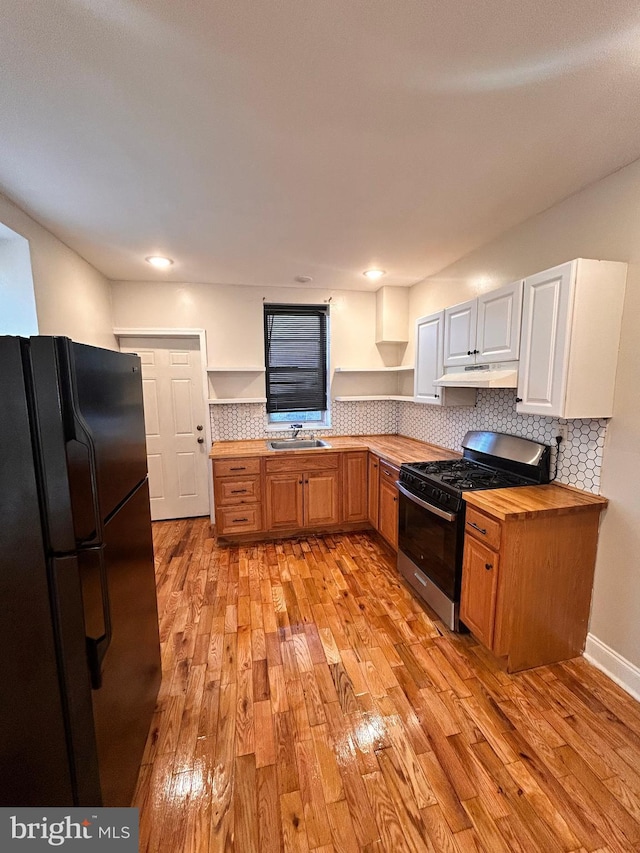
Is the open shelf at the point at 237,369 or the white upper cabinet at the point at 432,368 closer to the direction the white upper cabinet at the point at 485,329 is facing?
the open shelf

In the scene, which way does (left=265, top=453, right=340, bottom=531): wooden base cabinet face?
toward the camera

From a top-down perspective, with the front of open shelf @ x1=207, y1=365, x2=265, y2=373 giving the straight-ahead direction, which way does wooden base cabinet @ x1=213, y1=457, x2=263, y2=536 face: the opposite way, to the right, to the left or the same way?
the same way

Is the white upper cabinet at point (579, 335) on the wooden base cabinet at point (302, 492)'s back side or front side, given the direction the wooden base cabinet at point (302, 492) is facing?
on the front side

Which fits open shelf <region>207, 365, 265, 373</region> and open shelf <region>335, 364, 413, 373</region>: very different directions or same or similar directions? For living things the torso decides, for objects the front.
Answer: same or similar directions

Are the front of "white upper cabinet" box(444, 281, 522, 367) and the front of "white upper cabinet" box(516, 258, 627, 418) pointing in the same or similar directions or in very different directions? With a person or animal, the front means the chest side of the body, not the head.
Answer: same or similar directions

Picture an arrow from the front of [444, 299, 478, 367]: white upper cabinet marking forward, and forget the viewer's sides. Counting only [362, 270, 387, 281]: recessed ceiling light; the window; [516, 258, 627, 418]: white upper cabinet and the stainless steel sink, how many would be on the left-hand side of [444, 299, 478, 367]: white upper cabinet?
1

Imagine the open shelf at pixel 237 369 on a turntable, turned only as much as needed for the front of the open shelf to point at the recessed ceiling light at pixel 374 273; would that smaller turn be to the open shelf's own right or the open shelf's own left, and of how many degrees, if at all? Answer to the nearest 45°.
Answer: approximately 45° to the open shelf's own left

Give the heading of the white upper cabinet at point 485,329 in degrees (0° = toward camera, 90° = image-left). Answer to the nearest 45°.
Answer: approximately 45°

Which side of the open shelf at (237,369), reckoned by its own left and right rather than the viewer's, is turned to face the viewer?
front

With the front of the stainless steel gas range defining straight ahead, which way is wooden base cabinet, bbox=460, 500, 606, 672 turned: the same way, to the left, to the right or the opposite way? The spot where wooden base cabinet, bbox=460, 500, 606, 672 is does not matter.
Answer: the same way

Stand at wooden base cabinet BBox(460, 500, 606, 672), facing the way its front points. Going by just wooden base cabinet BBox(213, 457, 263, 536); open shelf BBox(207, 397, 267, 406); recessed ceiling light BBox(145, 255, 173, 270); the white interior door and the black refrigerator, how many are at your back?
0

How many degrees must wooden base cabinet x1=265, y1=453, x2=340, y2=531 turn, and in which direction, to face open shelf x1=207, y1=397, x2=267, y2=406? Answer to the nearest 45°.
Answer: approximately 135° to its right

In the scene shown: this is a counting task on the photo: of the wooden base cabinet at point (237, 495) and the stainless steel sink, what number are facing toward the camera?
2

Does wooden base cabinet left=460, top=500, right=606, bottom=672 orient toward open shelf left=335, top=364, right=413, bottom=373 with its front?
no

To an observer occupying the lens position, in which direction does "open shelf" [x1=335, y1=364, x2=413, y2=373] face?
facing the viewer

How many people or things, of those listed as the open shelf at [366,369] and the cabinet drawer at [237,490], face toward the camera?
2
